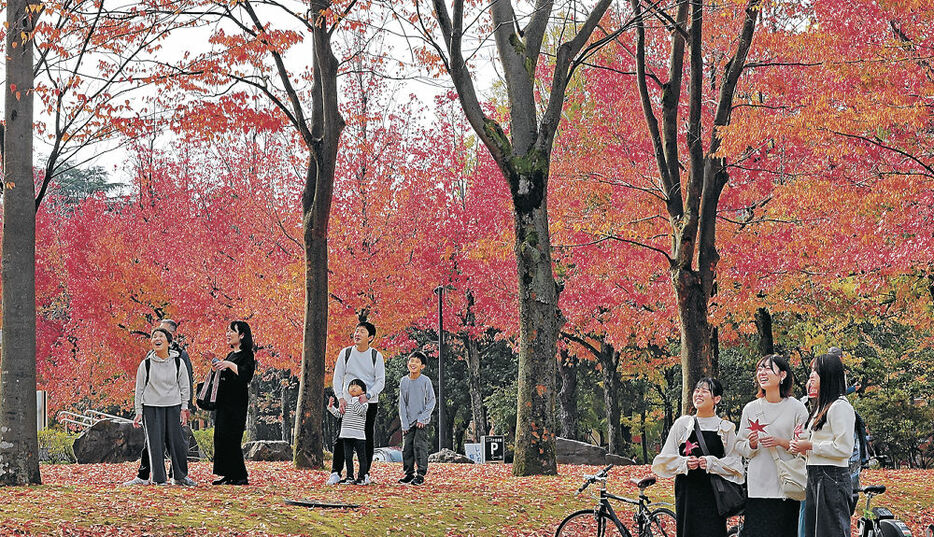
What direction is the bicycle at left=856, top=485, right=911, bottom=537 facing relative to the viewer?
to the viewer's left

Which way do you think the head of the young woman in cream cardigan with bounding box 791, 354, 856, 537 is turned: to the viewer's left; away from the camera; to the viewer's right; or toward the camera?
to the viewer's left

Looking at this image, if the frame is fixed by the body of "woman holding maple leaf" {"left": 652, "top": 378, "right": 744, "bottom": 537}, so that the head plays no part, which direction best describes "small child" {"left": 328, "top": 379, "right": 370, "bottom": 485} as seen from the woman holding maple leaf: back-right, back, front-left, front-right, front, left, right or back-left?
back-right

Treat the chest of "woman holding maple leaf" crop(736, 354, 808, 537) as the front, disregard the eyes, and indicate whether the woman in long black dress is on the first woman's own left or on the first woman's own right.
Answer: on the first woman's own right

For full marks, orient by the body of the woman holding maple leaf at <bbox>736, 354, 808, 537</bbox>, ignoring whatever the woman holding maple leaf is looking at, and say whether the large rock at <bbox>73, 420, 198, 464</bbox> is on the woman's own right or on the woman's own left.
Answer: on the woman's own right
